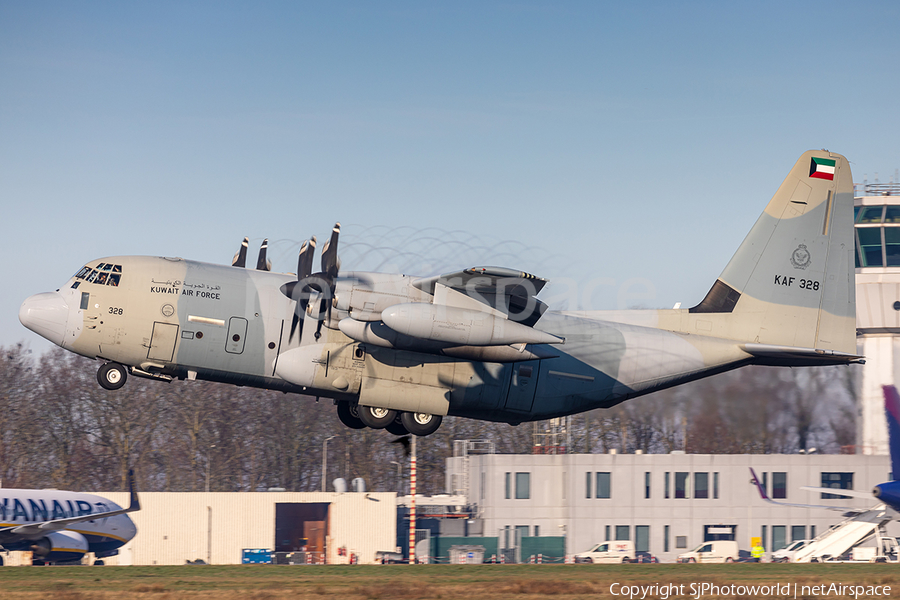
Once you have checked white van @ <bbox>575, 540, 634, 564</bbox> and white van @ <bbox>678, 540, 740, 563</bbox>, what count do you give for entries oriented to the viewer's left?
2

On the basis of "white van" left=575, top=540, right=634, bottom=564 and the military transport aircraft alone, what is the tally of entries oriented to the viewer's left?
2

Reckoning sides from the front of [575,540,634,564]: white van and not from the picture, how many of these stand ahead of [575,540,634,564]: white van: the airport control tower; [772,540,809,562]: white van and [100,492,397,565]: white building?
1

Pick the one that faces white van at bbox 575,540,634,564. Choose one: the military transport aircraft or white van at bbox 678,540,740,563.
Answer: white van at bbox 678,540,740,563

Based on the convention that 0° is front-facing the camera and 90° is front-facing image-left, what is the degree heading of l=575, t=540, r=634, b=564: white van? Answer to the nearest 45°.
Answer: approximately 90°

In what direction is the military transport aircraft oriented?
to the viewer's left

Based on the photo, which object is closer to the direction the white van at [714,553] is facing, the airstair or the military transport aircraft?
the military transport aircraft

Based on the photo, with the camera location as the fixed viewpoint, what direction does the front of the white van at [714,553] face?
facing to the left of the viewer
